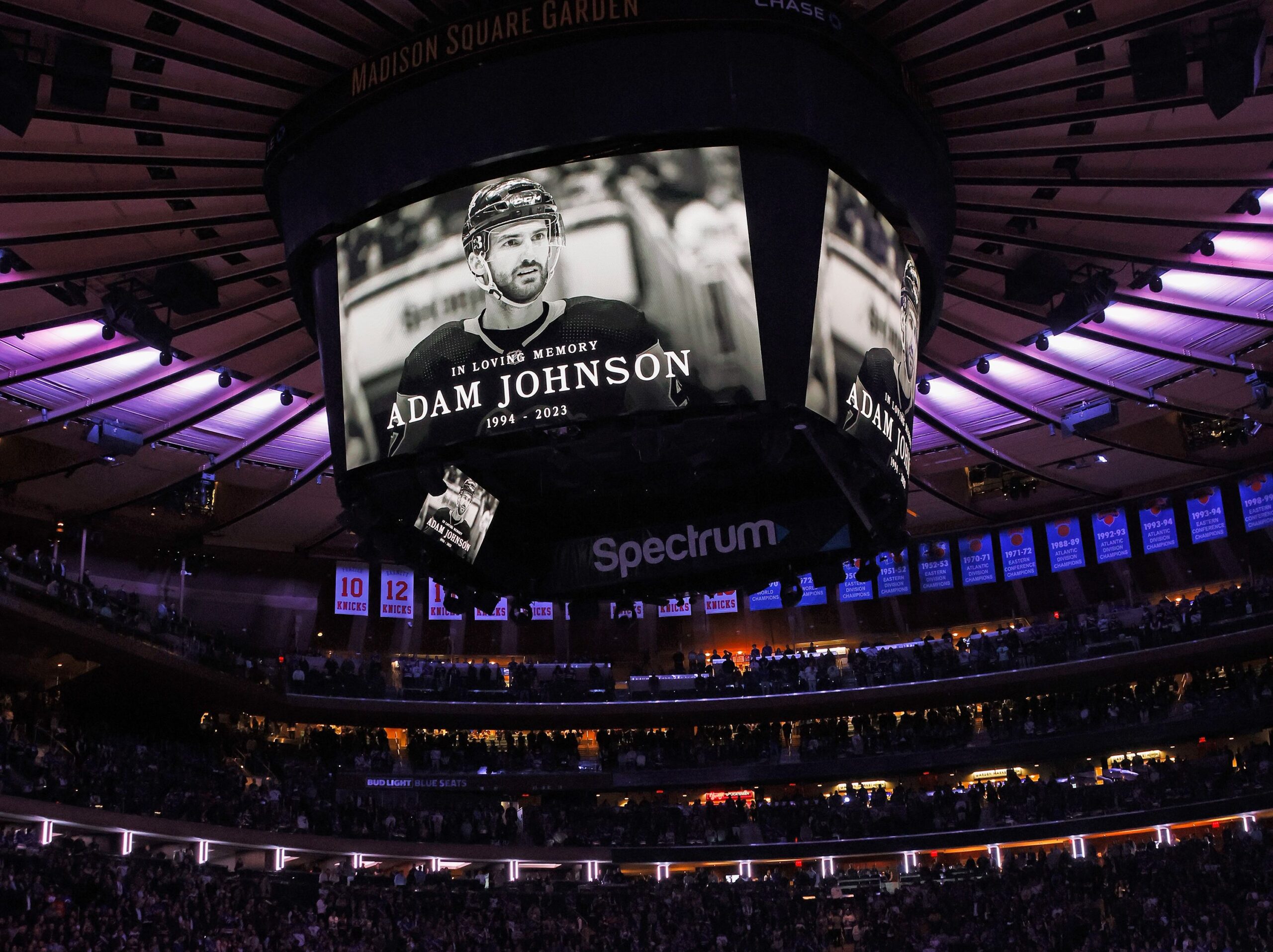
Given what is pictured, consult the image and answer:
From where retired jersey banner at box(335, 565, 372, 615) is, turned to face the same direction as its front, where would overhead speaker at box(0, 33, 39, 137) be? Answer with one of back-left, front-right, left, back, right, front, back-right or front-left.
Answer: front

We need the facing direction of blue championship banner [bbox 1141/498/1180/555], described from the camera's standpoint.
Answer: facing the viewer

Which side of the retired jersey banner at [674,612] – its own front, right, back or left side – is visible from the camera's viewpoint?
front

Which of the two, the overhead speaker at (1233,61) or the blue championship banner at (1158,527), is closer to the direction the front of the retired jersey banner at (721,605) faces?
the overhead speaker

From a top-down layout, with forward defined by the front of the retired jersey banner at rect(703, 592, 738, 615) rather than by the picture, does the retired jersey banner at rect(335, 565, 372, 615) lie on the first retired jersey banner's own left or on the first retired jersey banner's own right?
on the first retired jersey banner's own right

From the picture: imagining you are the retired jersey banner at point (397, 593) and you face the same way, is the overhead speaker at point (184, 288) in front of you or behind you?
in front

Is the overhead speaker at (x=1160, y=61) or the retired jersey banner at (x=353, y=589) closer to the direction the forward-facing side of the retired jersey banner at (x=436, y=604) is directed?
the overhead speaker

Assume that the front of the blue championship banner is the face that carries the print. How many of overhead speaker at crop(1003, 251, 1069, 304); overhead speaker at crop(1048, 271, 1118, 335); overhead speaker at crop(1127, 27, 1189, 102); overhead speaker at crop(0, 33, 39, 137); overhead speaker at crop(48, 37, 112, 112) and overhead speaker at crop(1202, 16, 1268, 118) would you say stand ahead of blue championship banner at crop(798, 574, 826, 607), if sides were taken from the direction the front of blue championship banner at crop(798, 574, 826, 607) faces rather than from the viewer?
6

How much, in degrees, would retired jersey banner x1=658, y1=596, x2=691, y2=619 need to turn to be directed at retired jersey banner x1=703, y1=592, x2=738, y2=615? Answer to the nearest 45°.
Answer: approximately 90° to its left

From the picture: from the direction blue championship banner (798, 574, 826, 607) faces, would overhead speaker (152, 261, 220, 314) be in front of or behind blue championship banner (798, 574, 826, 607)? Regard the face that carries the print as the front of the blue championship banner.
in front

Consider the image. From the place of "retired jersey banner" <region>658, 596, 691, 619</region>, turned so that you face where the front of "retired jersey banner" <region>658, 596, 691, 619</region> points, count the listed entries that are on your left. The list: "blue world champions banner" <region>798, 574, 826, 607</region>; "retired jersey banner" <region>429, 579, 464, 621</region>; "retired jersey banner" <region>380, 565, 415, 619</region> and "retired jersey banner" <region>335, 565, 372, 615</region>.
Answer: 1

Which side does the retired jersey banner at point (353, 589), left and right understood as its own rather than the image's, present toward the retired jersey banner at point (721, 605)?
left

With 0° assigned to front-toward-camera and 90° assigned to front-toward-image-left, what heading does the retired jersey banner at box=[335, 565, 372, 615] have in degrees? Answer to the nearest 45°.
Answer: approximately 0°
